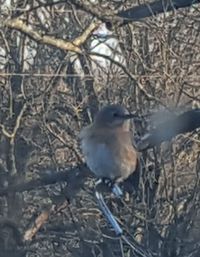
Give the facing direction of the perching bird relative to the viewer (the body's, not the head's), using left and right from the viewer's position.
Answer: facing the viewer and to the right of the viewer
